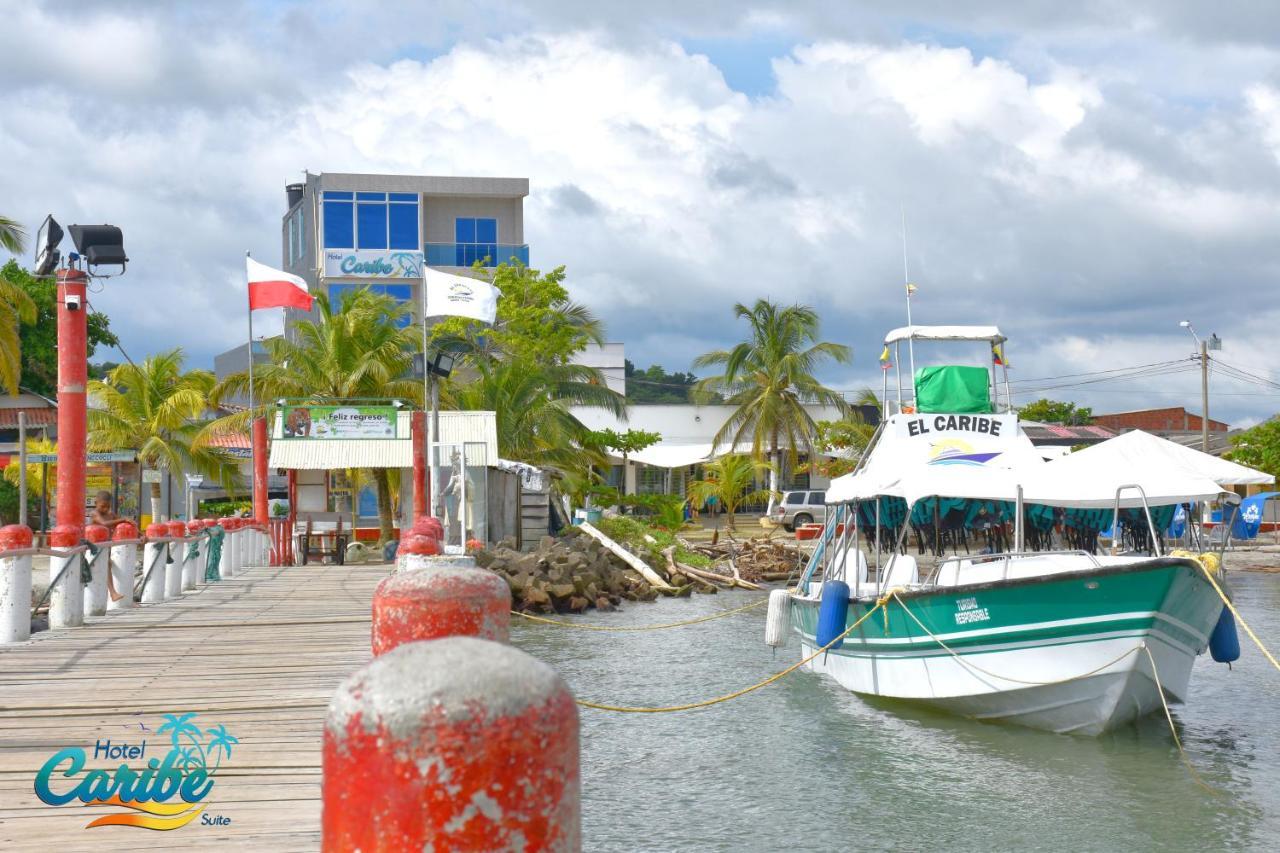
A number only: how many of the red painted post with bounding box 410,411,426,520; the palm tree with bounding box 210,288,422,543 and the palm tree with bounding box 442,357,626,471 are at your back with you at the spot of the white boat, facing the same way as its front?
3

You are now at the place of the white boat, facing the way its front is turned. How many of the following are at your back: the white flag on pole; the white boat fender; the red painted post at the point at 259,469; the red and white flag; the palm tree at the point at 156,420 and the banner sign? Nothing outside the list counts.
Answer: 6

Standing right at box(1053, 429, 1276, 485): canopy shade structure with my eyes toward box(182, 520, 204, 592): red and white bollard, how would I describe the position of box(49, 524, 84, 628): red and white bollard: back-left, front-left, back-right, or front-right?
front-left

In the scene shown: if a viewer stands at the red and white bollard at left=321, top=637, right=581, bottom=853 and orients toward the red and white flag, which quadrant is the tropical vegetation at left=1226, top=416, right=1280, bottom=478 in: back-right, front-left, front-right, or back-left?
front-right

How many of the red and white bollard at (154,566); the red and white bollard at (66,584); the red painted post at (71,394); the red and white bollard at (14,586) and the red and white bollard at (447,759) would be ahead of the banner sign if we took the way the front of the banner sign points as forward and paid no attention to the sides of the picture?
5

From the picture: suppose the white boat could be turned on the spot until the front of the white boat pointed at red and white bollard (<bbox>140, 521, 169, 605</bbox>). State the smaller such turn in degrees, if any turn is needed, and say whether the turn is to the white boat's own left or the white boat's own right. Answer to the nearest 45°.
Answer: approximately 135° to the white boat's own right

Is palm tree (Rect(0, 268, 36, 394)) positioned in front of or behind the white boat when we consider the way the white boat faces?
behind

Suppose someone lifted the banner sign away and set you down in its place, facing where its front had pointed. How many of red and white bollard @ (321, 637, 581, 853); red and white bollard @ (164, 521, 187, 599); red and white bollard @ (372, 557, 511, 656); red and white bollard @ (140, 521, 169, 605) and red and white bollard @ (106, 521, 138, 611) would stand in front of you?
5

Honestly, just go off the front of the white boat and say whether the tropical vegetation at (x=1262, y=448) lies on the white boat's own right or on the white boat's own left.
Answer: on the white boat's own left

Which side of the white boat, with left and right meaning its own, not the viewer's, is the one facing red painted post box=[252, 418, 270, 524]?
back

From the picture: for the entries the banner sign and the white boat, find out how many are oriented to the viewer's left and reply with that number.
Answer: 0

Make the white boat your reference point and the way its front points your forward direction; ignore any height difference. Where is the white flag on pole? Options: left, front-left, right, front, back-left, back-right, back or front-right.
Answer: back

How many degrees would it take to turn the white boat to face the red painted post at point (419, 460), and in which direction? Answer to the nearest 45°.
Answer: approximately 180°

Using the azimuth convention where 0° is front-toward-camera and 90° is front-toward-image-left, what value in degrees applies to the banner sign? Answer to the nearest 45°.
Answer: approximately 0°

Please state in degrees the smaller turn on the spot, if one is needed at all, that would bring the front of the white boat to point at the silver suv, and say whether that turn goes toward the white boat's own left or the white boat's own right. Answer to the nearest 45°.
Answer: approximately 135° to the white boat's own left

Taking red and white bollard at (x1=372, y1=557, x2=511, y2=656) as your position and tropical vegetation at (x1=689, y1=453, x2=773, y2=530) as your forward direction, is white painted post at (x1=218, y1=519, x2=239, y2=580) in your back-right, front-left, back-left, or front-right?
front-left

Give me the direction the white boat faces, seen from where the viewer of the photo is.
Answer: facing the viewer and to the right of the viewer
